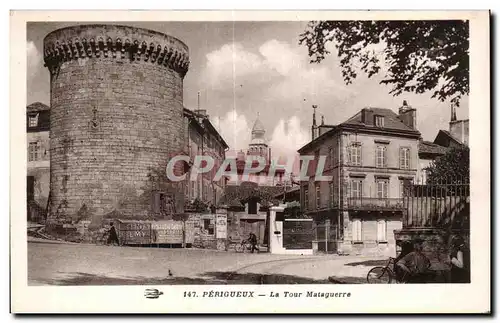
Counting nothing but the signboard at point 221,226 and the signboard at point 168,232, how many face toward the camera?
2

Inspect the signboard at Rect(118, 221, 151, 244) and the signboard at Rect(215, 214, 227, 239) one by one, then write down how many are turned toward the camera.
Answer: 2
